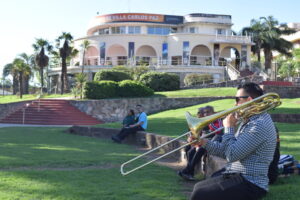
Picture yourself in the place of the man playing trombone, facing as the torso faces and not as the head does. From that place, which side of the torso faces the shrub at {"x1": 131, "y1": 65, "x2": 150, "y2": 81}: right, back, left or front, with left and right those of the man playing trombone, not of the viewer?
right

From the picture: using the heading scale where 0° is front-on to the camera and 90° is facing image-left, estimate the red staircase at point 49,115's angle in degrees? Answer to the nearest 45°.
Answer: approximately 0°

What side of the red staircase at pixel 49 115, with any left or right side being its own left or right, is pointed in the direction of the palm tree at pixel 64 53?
back

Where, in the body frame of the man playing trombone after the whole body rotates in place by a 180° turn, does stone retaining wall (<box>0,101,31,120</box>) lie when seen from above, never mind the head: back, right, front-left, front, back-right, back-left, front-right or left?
back-left

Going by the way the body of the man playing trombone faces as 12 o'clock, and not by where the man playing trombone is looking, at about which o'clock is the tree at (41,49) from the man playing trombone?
The tree is roughly at 2 o'clock from the man playing trombone.

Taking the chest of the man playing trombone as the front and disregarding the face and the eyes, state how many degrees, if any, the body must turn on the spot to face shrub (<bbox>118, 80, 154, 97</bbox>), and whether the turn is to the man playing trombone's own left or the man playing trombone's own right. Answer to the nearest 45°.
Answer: approximately 90° to the man playing trombone's own right

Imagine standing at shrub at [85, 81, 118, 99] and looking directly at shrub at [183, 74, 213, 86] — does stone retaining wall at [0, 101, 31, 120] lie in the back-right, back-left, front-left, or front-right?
back-left

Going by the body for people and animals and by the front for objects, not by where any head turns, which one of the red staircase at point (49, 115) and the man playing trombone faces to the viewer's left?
the man playing trombone

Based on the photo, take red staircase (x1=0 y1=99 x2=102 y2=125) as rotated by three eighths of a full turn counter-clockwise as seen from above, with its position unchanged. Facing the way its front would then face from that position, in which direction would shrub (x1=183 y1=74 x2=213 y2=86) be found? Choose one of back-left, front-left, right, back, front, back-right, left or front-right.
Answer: front

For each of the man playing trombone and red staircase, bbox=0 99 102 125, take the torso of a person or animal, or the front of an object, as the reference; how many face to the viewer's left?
1

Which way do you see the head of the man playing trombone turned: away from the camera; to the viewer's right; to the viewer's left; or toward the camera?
to the viewer's left

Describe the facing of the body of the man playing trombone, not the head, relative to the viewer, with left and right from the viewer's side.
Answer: facing to the left of the viewer
